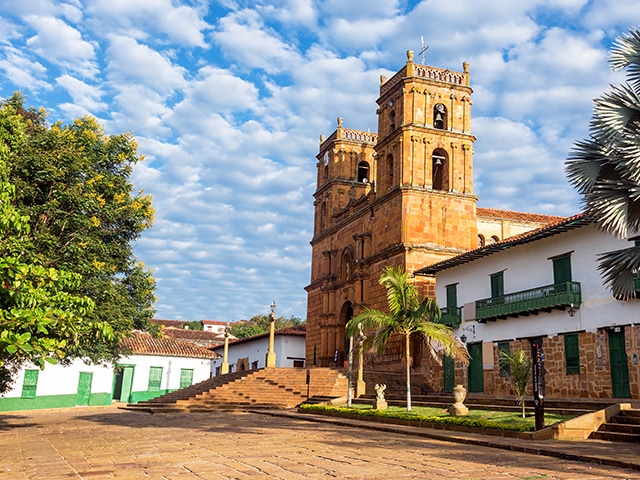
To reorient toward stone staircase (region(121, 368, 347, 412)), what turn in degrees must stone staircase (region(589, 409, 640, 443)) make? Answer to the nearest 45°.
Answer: approximately 90° to its right

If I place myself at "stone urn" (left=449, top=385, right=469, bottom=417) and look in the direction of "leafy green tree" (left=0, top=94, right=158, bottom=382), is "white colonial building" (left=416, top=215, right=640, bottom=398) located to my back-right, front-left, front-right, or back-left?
back-right

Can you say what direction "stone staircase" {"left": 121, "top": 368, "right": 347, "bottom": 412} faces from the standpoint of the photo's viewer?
facing the viewer and to the left of the viewer

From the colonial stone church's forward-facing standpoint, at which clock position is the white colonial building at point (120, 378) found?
The white colonial building is roughly at 2 o'clock from the colonial stone church.

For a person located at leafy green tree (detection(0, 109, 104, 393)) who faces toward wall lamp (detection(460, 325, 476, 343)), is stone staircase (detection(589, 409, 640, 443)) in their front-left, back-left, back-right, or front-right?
front-right

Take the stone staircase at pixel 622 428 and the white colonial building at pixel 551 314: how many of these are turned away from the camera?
0

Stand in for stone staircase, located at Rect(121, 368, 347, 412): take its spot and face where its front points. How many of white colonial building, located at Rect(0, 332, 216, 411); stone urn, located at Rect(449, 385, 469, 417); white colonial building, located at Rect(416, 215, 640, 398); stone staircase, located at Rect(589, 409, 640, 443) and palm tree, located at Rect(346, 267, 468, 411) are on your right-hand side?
1

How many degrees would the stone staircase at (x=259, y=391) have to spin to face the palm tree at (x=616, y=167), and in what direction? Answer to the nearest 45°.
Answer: approximately 45° to its left

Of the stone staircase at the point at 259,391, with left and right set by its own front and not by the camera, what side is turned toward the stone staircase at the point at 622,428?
left

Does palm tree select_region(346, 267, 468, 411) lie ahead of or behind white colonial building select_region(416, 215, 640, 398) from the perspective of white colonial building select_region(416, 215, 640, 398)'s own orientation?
ahead

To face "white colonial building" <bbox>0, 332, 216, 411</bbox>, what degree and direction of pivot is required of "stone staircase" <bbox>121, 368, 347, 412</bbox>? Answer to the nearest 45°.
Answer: approximately 90° to its right

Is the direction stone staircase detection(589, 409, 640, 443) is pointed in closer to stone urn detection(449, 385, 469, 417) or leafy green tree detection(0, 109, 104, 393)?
the leafy green tree

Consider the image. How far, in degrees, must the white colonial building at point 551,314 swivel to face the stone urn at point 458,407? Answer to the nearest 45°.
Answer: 0° — it already faces it
